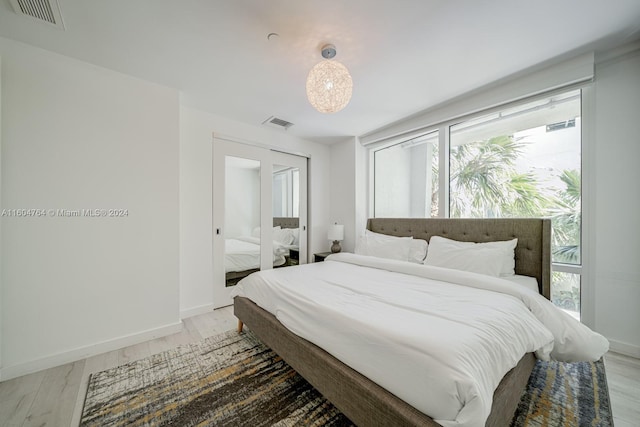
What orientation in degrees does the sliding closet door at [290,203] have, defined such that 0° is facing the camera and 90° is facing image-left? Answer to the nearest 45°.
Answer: approximately 315°

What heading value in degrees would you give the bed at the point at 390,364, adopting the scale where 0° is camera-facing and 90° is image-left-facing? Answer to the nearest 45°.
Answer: approximately 45°

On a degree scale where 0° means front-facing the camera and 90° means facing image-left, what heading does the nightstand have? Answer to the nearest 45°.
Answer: approximately 45°

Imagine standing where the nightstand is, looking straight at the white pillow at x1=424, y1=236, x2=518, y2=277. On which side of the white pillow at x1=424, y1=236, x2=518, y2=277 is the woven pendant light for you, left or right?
right

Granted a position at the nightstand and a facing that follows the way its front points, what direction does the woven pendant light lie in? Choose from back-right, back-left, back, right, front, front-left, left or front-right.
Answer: front-left

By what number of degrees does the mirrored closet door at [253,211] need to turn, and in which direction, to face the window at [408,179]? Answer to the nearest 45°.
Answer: approximately 45° to its left
